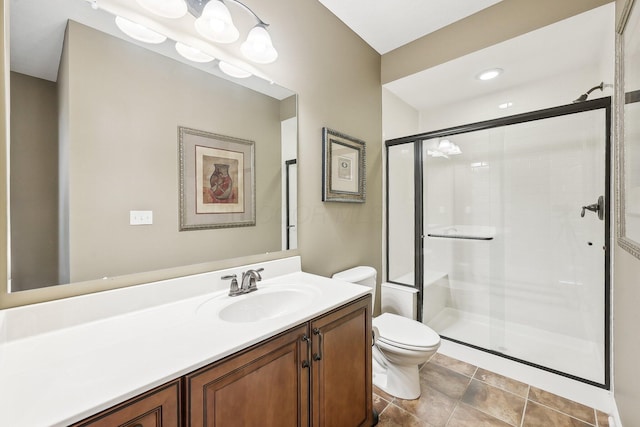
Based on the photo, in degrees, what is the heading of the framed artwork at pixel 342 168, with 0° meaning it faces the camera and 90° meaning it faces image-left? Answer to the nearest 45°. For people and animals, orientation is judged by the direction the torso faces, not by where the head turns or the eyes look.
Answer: approximately 315°

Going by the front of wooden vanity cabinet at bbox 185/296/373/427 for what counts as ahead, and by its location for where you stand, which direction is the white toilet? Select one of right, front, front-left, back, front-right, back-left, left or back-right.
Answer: left

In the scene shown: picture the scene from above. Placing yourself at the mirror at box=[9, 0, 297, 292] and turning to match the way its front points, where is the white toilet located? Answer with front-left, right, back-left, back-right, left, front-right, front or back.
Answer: front-left

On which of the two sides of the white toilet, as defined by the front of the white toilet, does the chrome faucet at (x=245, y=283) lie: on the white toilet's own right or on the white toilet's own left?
on the white toilet's own right

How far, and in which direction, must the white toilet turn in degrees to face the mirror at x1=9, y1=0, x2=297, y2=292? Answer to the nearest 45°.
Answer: approximately 90° to its right

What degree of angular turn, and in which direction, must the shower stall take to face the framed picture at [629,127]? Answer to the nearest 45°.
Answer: approximately 45° to its left

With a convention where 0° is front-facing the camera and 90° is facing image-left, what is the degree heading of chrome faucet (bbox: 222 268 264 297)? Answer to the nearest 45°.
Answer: approximately 315°

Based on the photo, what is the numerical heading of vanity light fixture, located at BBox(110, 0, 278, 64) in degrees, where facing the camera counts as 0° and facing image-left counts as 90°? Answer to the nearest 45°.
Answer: approximately 315°
